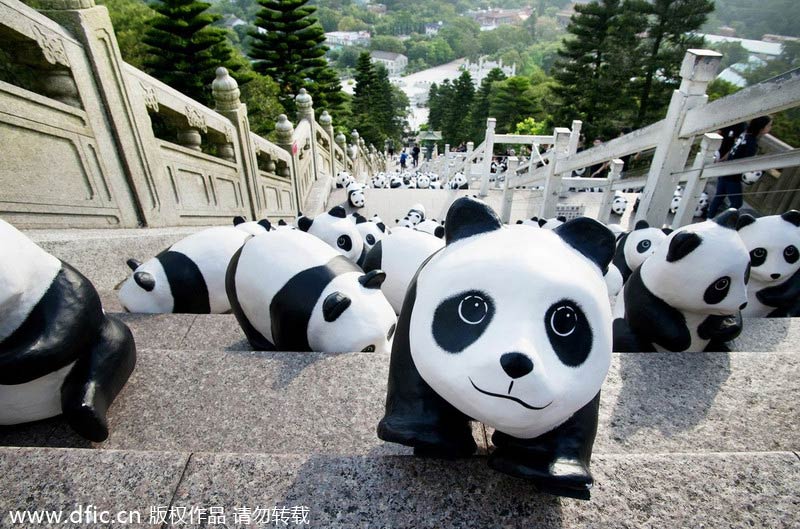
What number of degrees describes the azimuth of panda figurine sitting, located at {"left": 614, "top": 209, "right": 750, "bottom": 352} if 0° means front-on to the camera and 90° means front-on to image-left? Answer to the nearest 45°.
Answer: approximately 315°

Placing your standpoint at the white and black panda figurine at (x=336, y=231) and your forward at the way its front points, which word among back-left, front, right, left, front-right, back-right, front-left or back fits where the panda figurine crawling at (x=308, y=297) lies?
front-right

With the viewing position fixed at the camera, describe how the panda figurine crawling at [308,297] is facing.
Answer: facing the viewer and to the right of the viewer

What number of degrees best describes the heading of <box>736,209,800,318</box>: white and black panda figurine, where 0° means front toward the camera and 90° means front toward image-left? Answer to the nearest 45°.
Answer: approximately 0°

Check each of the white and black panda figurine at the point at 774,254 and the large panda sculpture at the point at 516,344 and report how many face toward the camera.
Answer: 2

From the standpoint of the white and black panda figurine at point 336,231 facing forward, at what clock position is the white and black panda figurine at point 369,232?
the white and black panda figurine at point 369,232 is roughly at 9 o'clock from the white and black panda figurine at point 336,231.

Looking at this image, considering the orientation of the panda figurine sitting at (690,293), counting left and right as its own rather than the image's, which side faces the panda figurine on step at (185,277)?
right

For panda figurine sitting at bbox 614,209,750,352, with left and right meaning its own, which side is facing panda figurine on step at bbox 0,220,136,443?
right

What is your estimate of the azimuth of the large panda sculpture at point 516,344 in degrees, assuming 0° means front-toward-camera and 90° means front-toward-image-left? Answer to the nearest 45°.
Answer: approximately 0°

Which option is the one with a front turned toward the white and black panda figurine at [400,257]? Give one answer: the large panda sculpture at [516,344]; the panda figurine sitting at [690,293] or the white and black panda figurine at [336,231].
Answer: the white and black panda figurine at [336,231]
